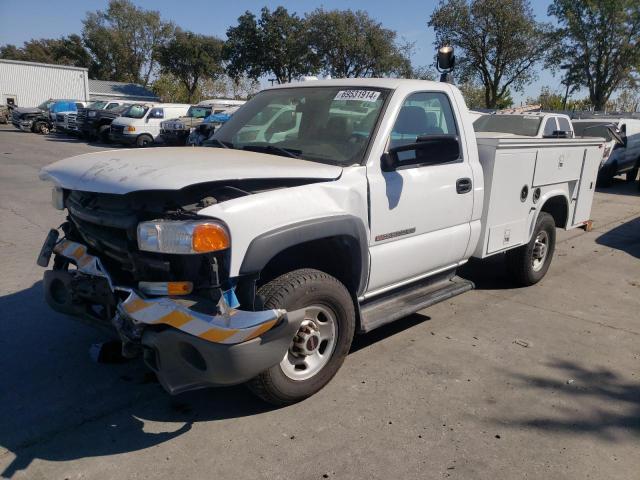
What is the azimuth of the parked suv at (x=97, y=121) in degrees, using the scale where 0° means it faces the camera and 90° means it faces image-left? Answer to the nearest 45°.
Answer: approximately 45°

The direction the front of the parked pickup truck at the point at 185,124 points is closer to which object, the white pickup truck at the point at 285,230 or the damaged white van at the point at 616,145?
the white pickup truck

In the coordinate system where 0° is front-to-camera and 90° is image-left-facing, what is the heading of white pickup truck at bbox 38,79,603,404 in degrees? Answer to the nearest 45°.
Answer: approximately 45°

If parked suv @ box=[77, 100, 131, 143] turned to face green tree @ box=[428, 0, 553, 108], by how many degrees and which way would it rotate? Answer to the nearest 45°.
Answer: approximately 135° to its left

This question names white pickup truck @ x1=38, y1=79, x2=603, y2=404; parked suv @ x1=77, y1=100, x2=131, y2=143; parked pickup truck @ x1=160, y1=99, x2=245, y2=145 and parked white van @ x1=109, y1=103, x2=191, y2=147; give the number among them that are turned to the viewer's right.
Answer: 0

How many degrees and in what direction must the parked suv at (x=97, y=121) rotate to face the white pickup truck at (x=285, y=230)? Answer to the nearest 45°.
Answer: approximately 45° to its left

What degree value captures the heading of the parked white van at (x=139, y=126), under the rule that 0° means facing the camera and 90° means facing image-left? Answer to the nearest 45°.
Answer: approximately 45°

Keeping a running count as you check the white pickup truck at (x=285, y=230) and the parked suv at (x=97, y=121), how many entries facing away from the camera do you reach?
0

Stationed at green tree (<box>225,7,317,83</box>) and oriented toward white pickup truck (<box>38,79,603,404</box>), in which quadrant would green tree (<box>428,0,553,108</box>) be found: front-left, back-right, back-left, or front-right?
front-left

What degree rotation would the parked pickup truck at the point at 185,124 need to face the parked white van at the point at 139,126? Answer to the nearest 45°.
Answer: approximately 45° to its right

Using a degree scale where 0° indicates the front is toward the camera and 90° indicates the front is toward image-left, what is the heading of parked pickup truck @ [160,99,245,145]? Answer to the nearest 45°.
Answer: approximately 45°

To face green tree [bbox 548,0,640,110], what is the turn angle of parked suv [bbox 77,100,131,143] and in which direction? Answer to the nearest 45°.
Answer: approximately 135° to its left

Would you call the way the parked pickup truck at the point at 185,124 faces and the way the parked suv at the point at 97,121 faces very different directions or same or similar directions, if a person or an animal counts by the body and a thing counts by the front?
same or similar directions

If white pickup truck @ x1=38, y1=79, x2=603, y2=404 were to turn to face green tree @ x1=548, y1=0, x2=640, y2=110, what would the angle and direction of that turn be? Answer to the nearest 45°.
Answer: approximately 180°

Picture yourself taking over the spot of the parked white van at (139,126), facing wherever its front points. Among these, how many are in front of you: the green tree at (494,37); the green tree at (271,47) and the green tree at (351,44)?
0

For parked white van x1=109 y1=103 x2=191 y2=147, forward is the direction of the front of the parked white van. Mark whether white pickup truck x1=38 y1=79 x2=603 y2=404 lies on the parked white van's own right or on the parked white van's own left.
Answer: on the parked white van's own left

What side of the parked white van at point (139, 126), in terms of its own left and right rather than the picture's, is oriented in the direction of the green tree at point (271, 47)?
back

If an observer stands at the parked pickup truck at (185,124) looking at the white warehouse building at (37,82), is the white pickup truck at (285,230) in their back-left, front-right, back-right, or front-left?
back-left

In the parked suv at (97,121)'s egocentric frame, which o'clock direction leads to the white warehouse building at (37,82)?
The white warehouse building is roughly at 4 o'clock from the parked suv.

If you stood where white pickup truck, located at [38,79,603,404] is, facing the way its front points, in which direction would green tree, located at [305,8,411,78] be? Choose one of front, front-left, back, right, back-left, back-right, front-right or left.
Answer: back-right

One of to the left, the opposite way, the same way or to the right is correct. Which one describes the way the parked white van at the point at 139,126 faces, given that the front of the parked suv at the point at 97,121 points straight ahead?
the same way
